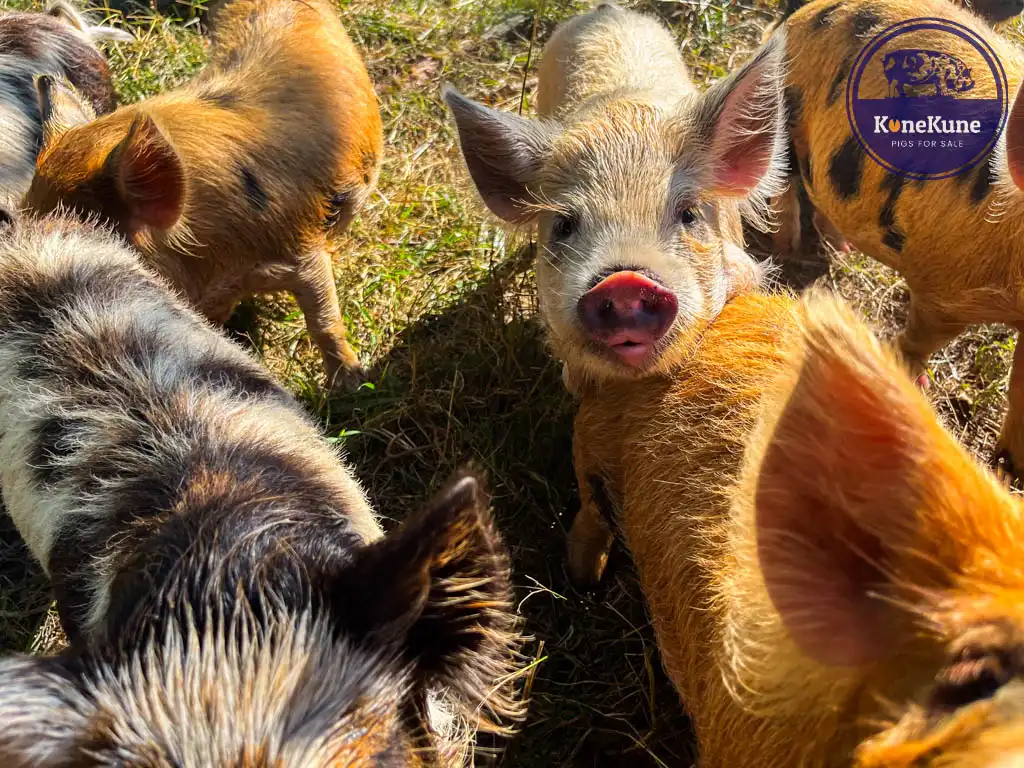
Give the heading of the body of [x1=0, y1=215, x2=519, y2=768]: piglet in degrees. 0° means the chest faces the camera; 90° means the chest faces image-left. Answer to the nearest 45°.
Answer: approximately 315°

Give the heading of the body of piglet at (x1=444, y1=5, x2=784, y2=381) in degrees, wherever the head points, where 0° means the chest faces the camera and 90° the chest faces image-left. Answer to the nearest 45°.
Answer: approximately 0°

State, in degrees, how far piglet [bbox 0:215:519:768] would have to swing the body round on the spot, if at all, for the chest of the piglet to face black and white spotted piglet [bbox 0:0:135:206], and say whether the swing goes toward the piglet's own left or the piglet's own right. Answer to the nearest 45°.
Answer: approximately 135° to the piglet's own left

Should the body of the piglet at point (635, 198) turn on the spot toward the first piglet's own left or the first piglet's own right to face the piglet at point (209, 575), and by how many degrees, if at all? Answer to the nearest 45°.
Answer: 0° — it already faces it

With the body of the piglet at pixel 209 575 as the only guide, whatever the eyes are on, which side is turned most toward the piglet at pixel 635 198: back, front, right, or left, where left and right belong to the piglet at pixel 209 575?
left
